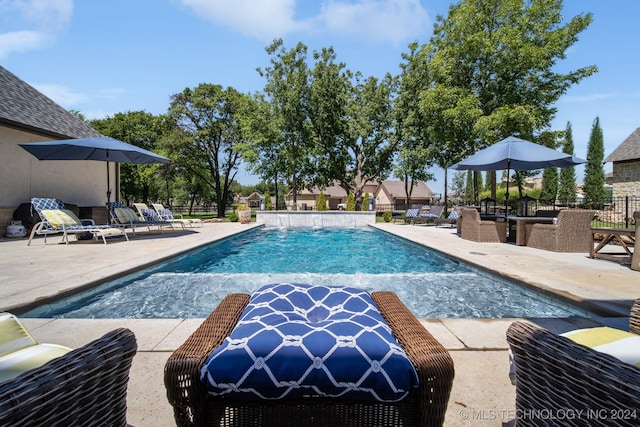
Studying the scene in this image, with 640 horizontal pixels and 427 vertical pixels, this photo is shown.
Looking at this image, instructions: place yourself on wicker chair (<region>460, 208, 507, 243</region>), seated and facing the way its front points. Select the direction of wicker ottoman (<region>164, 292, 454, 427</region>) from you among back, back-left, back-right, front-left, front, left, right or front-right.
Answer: back-right

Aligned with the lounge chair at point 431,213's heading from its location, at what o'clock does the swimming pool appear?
The swimming pool is roughly at 11 o'clock from the lounge chair.

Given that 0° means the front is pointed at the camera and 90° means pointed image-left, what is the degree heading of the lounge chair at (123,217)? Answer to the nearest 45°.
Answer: approximately 315°

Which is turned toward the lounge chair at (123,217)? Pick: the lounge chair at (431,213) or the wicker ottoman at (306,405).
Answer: the lounge chair at (431,213)

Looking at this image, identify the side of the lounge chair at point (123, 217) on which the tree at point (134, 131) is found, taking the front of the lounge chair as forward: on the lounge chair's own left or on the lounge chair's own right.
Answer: on the lounge chair's own left

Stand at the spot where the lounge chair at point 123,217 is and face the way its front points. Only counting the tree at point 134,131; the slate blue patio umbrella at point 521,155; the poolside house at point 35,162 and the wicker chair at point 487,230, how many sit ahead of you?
2
